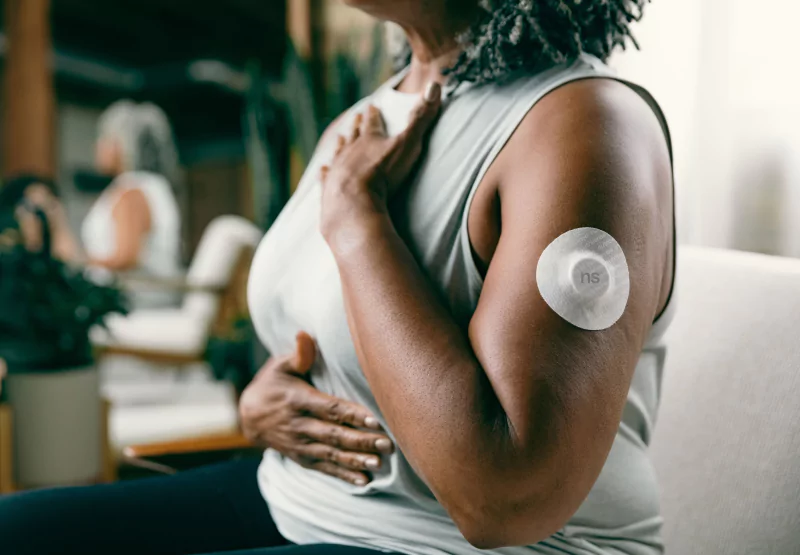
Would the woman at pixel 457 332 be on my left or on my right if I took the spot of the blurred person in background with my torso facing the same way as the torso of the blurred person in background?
on my left

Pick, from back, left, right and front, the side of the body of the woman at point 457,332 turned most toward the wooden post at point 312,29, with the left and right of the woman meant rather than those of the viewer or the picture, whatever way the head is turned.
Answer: right

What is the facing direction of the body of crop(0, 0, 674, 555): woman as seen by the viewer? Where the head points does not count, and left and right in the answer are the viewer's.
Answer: facing to the left of the viewer

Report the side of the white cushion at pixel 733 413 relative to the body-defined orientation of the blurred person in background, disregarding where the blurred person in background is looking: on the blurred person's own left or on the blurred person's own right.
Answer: on the blurred person's own left

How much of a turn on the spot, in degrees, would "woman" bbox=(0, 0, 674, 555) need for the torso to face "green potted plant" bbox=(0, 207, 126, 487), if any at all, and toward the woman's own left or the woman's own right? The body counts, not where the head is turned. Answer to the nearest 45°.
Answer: approximately 45° to the woman's own right

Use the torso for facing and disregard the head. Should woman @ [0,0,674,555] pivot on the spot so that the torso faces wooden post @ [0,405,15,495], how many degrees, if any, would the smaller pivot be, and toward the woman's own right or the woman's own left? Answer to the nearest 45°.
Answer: approximately 45° to the woman's own right

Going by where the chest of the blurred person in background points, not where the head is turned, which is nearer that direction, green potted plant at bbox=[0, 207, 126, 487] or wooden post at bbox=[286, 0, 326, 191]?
the green potted plant
